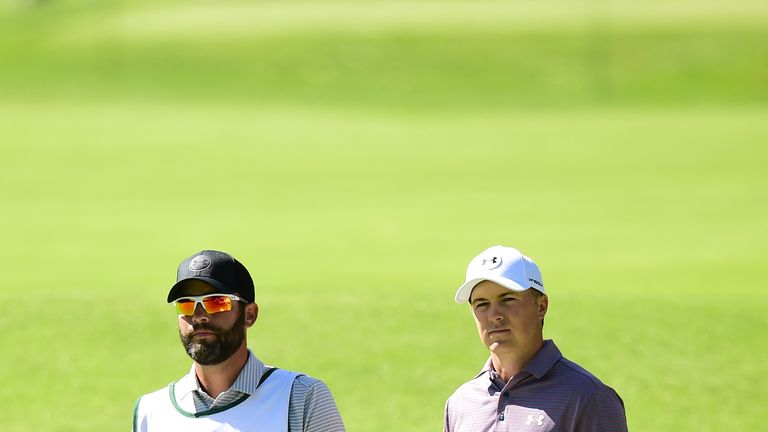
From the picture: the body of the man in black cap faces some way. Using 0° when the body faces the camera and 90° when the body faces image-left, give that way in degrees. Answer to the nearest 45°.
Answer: approximately 45°

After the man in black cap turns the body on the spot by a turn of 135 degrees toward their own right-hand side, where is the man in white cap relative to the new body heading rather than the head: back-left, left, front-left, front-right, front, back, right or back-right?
right

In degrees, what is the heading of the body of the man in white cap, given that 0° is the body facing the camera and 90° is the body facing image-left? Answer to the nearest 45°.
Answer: approximately 45°
